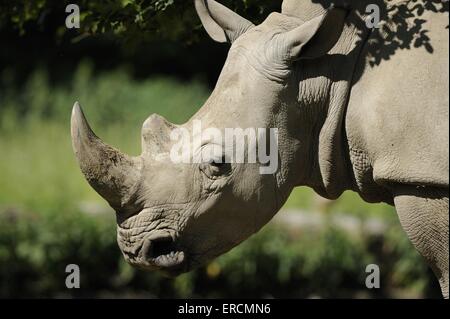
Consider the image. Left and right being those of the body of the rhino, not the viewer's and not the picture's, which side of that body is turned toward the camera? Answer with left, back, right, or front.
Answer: left
